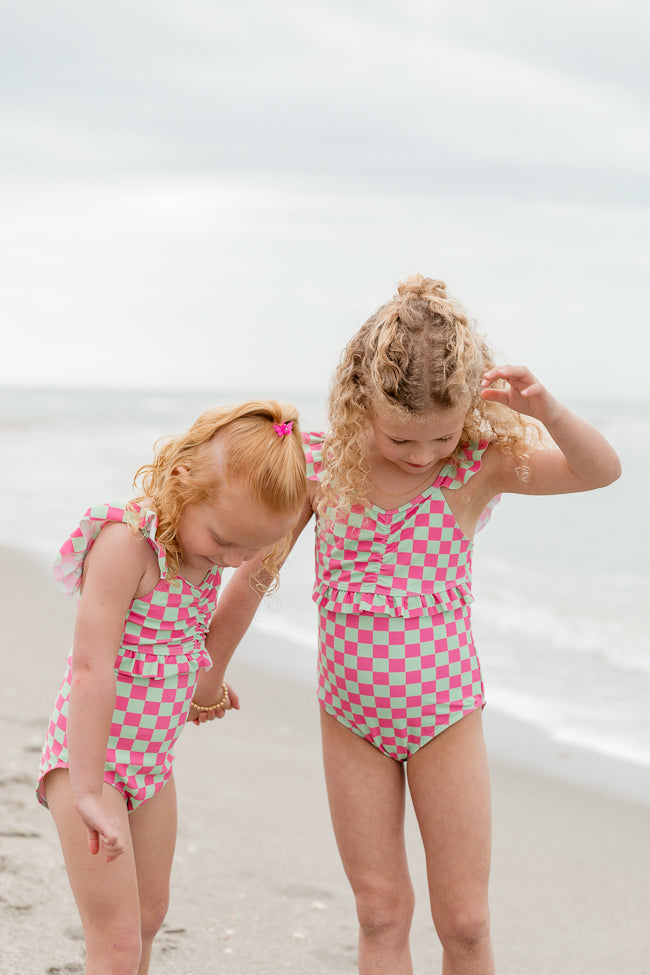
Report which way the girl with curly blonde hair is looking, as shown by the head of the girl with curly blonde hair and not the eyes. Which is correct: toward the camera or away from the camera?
toward the camera

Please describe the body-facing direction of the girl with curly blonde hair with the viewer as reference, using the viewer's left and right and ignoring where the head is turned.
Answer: facing the viewer
